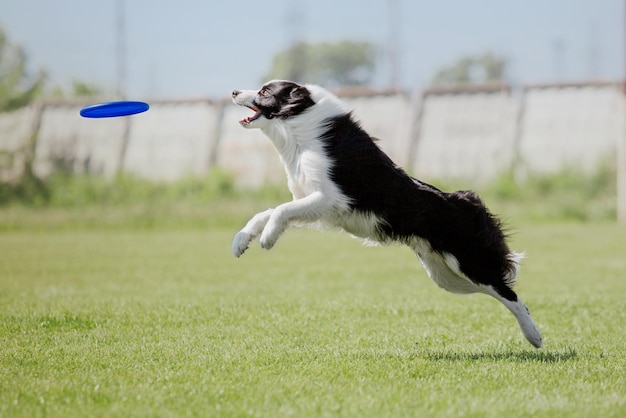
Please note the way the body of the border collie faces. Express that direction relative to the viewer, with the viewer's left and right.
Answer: facing to the left of the viewer

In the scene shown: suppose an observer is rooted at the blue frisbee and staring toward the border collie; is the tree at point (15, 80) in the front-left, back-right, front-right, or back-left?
back-left

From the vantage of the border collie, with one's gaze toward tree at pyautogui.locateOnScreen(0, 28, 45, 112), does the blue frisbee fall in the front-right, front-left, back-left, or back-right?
front-left

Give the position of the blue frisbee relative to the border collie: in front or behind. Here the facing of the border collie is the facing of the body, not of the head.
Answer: in front

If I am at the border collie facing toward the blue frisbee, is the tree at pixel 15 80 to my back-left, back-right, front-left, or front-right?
front-right

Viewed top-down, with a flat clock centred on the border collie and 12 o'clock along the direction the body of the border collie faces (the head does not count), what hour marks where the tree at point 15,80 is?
The tree is roughly at 2 o'clock from the border collie.

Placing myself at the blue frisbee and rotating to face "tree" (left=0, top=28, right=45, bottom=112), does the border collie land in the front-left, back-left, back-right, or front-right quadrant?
back-right
